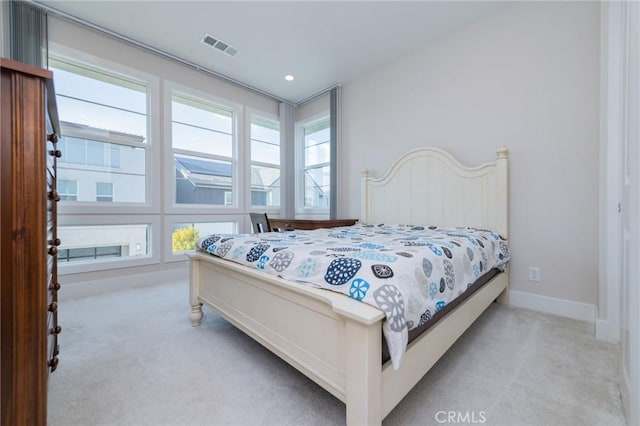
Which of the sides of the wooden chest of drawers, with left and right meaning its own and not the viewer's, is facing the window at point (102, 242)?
left

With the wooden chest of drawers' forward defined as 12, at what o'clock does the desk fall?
The desk is roughly at 11 o'clock from the wooden chest of drawers.

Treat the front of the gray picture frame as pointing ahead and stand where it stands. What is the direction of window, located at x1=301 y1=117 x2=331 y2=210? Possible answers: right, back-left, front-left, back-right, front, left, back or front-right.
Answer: front

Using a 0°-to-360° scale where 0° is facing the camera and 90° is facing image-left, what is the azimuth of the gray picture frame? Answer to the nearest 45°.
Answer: approximately 225°

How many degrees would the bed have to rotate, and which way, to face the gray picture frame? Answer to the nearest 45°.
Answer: approximately 90° to its right

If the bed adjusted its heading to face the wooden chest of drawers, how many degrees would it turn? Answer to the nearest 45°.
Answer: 0° — it already faces it

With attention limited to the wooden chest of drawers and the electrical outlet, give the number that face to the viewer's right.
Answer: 1

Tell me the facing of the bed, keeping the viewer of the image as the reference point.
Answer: facing the viewer and to the left of the viewer

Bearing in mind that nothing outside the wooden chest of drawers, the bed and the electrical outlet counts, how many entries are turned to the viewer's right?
1

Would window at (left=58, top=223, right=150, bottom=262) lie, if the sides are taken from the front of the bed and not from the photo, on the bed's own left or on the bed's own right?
on the bed's own right

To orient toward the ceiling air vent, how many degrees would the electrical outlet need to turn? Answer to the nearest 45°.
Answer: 0° — it already faces it

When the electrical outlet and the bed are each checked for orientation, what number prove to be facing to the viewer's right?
0

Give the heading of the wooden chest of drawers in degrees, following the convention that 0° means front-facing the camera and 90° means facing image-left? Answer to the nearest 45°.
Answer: approximately 270°

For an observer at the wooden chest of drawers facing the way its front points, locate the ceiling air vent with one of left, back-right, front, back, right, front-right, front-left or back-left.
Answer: front-left

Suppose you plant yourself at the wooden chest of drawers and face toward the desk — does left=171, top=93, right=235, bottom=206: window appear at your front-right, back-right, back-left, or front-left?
front-left
